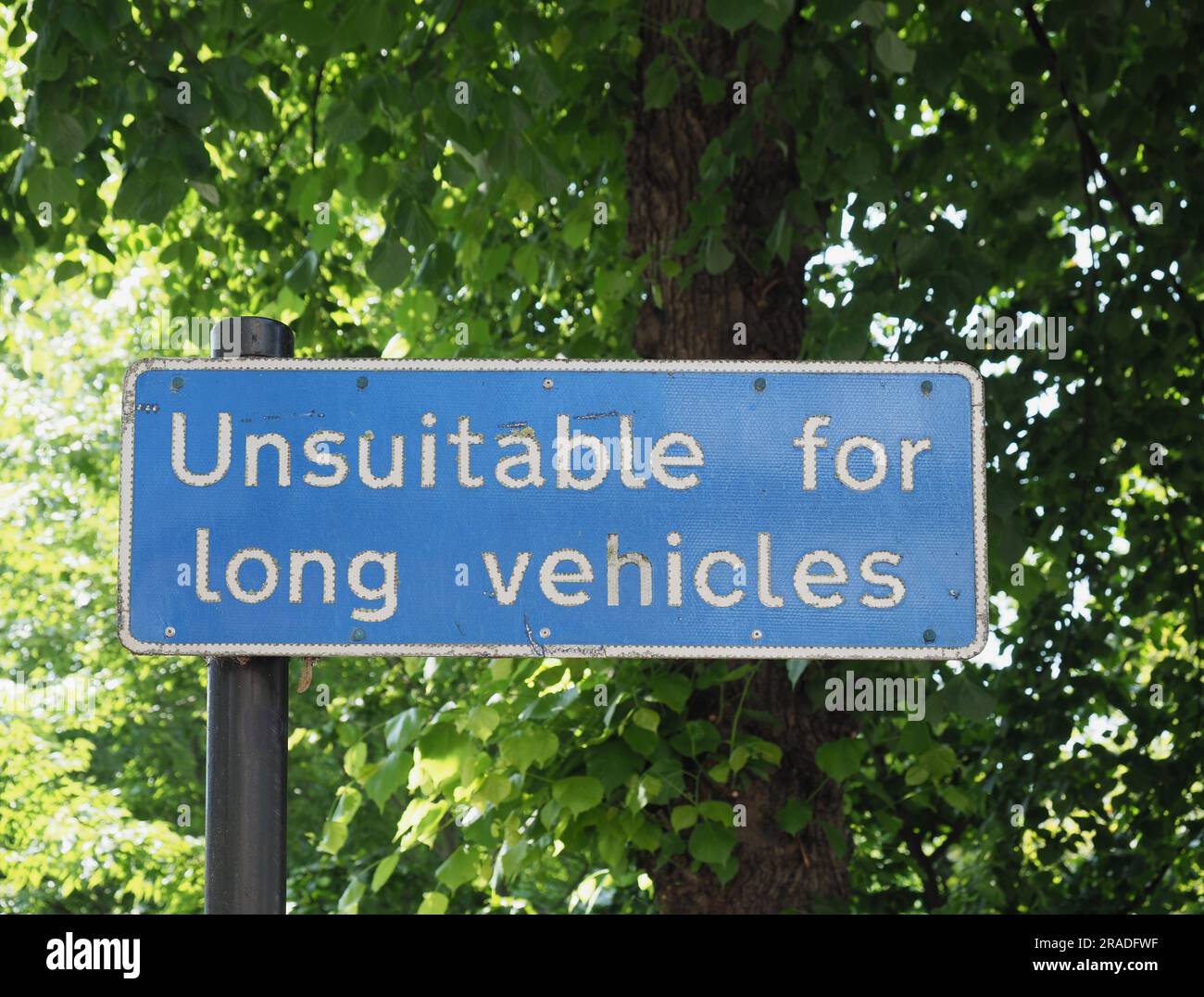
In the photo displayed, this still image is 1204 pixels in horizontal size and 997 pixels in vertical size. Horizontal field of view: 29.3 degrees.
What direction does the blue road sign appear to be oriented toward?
toward the camera

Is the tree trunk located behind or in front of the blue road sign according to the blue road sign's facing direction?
behind
